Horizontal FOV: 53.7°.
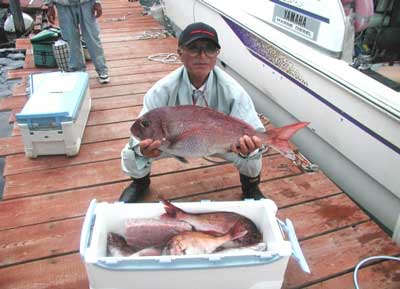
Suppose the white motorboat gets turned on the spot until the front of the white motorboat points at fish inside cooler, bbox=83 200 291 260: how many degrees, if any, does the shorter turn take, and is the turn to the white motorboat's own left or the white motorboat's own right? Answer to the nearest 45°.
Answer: approximately 90° to the white motorboat's own left

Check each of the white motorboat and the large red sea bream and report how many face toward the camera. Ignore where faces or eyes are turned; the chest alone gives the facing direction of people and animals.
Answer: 0

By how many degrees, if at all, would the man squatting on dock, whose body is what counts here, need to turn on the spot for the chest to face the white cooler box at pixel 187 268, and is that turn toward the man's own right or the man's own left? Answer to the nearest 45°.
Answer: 0° — they already face it

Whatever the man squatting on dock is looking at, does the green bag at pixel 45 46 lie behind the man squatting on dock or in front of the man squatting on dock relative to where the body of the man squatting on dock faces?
behind

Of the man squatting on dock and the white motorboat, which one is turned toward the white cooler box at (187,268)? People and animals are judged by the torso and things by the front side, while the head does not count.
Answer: the man squatting on dock

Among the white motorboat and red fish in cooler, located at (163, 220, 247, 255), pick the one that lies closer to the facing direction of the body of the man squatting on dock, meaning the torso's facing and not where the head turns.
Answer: the red fish in cooler

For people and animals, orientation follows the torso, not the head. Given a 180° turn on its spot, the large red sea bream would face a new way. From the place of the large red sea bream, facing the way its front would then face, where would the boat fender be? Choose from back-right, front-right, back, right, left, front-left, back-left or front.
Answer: front-left

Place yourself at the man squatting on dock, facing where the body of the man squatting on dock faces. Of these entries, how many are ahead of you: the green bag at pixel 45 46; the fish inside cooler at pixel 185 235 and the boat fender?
1

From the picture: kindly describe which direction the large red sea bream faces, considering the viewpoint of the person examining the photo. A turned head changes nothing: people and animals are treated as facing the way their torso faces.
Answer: facing to the left of the viewer
